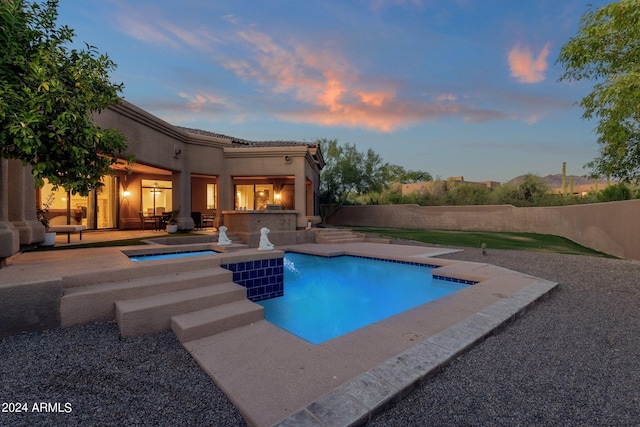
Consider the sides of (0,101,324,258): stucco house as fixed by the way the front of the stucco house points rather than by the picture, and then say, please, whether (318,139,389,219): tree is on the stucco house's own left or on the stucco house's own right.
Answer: on the stucco house's own left

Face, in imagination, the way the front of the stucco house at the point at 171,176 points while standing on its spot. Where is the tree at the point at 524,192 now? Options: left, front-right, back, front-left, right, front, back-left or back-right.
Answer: left

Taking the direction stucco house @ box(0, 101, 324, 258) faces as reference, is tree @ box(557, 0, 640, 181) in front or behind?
in front

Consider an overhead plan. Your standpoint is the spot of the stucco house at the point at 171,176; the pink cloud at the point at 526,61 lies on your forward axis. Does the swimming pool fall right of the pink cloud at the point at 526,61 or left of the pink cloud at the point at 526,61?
right

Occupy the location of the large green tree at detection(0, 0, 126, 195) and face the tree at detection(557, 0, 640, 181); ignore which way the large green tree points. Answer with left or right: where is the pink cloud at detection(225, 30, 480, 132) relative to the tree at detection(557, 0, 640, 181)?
left

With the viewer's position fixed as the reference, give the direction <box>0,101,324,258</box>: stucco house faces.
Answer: facing the viewer

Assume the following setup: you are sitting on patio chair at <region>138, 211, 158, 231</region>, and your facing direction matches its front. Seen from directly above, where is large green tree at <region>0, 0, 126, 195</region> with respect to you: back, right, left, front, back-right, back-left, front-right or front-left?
right
